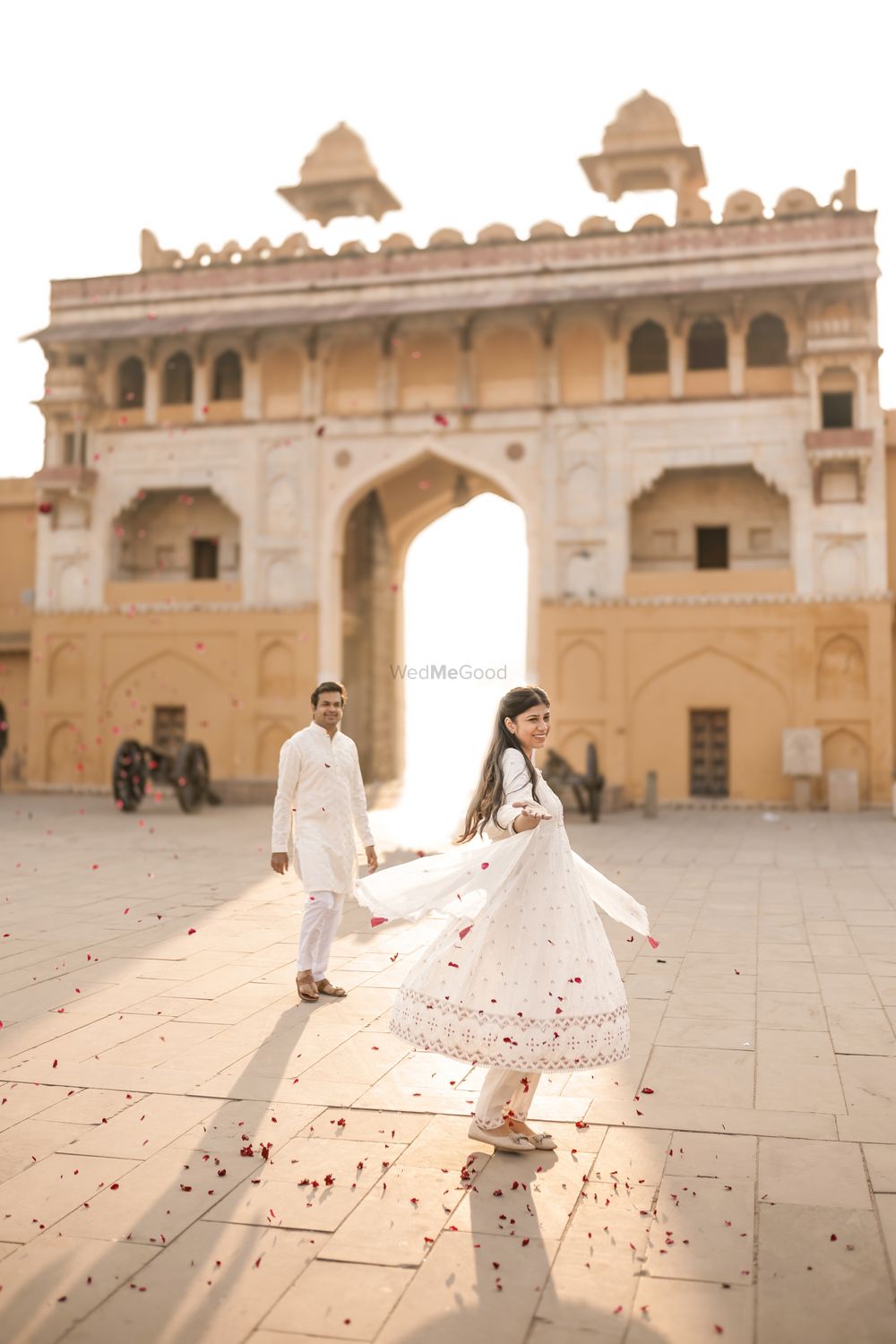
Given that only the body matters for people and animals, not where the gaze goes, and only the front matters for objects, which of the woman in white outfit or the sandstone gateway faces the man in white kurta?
the sandstone gateway

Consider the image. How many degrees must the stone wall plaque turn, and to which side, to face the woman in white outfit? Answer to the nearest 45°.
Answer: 0° — it already faces them

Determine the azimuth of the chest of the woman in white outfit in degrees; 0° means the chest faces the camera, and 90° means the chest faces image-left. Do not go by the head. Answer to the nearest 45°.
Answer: approximately 270°

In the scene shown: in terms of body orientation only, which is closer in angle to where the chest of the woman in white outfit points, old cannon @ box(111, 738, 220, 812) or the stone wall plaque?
the stone wall plaque

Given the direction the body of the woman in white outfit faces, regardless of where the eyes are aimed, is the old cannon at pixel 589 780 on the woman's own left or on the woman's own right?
on the woman's own left

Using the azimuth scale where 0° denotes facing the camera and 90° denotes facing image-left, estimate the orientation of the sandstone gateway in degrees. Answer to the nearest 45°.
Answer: approximately 0°

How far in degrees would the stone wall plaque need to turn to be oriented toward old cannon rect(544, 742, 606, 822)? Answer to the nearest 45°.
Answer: approximately 45° to its right

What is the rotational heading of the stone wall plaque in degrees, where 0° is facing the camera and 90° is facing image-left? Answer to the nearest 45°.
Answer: approximately 0°
